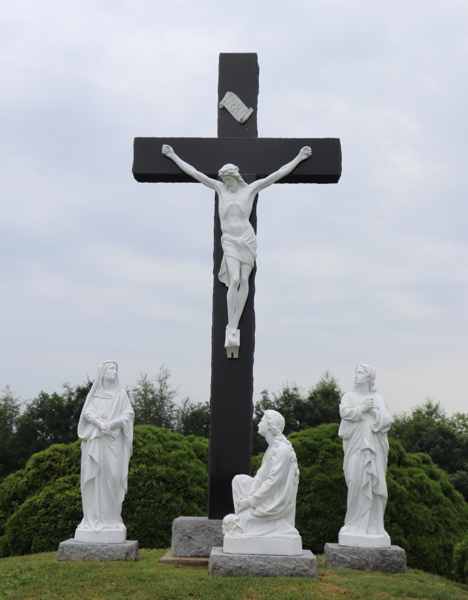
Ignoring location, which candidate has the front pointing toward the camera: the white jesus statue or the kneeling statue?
the white jesus statue

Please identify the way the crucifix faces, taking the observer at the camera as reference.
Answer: facing the viewer

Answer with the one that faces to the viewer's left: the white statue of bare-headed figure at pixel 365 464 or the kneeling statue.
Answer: the kneeling statue

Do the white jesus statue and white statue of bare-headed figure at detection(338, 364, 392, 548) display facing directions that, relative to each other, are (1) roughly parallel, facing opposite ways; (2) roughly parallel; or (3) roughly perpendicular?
roughly parallel

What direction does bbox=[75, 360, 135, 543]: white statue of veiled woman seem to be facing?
toward the camera

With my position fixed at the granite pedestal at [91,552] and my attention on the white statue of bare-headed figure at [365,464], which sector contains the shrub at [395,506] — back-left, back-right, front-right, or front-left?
front-left

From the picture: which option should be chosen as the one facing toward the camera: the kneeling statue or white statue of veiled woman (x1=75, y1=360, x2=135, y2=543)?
the white statue of veiled woman

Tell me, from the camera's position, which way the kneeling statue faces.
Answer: facing to the left of the viewer
